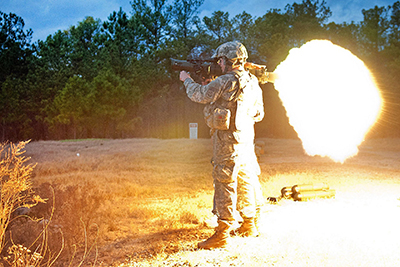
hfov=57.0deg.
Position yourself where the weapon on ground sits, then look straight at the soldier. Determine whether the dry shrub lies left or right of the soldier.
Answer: right

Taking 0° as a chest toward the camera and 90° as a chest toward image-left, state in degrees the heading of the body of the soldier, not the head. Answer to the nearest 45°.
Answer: approximately 135°

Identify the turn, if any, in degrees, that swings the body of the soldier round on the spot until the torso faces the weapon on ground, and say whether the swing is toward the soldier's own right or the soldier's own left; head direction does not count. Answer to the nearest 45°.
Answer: approximately 90° to the soldier's own right

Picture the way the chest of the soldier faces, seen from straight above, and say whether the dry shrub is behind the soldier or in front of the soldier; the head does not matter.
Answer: in front

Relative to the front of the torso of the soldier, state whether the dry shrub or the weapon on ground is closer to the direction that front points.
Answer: the dry shrub
